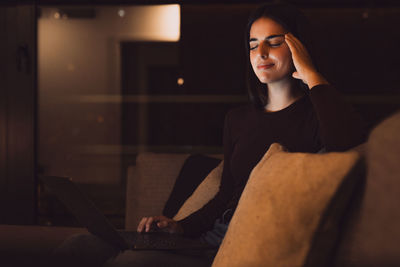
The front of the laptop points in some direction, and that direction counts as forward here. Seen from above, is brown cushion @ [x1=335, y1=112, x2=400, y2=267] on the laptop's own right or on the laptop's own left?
on the laptop's own right

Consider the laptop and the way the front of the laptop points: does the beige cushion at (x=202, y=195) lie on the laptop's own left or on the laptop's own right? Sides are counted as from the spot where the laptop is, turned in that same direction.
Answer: on the laptop's own left

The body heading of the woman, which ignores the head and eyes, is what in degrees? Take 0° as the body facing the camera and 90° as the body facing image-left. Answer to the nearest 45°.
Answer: approximately 45°

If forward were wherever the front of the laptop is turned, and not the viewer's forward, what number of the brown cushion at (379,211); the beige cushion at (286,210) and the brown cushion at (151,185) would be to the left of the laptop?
1

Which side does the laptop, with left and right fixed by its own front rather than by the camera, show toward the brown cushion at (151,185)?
left

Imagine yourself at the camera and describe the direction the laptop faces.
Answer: facing to the right of the viewer
